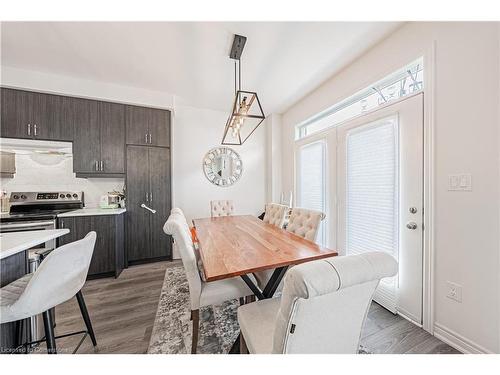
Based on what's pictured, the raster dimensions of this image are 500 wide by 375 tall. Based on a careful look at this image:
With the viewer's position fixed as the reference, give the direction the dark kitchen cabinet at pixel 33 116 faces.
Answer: facing the viewer and to the right of the viewer

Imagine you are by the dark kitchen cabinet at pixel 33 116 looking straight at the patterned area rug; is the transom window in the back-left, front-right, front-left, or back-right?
front-left

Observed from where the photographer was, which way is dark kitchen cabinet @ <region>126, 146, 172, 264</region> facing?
facing the viewer

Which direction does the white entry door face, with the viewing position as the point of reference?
facing the viewer and to the left of the viewer

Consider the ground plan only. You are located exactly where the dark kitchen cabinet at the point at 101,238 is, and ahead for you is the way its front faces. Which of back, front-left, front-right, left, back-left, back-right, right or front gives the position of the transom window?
front-left

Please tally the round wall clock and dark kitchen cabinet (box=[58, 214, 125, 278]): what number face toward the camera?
2

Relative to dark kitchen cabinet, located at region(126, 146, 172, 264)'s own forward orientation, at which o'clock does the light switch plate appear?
The light switch plate is roughly at 11 o'clock from the dark kitchen cabinet.

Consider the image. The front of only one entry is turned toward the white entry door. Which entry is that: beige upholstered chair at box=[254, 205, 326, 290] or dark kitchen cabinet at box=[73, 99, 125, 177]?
the dark kitchen cabinet

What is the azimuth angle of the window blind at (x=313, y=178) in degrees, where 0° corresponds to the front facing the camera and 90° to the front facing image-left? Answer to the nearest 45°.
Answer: approximately 45°

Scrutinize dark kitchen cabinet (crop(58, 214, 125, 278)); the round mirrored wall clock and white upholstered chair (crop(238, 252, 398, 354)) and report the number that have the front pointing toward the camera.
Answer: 2

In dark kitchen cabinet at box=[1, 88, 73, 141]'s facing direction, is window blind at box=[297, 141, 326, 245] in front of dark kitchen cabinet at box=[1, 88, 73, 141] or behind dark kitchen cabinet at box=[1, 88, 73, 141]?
in front

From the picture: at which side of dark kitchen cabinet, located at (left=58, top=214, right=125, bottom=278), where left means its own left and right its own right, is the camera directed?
front

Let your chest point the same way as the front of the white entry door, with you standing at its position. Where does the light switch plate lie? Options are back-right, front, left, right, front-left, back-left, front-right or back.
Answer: left

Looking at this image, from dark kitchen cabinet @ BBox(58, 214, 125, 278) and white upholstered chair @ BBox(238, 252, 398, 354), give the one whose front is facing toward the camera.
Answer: the dark kitchen cabinet

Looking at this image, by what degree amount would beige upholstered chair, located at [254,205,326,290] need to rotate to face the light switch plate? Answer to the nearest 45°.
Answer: approximately 135° to its left

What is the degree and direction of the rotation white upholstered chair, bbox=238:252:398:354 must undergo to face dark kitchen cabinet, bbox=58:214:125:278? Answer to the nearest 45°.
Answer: approximately 45° to its left

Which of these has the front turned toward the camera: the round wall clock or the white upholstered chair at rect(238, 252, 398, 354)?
the round wall clock
